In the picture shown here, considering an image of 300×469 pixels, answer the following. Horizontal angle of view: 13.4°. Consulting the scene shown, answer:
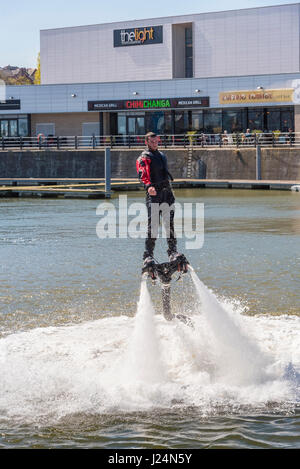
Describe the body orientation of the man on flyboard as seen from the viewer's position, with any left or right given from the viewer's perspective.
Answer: facing the viewer and to the right of the viewer

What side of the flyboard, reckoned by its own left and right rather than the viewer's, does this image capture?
front

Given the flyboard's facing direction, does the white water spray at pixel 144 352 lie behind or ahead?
ahead
